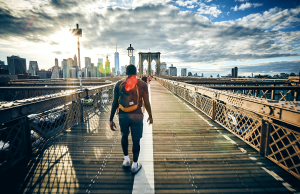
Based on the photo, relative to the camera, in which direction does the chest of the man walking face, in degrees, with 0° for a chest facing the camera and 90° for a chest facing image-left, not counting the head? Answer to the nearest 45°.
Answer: approximately 180°
